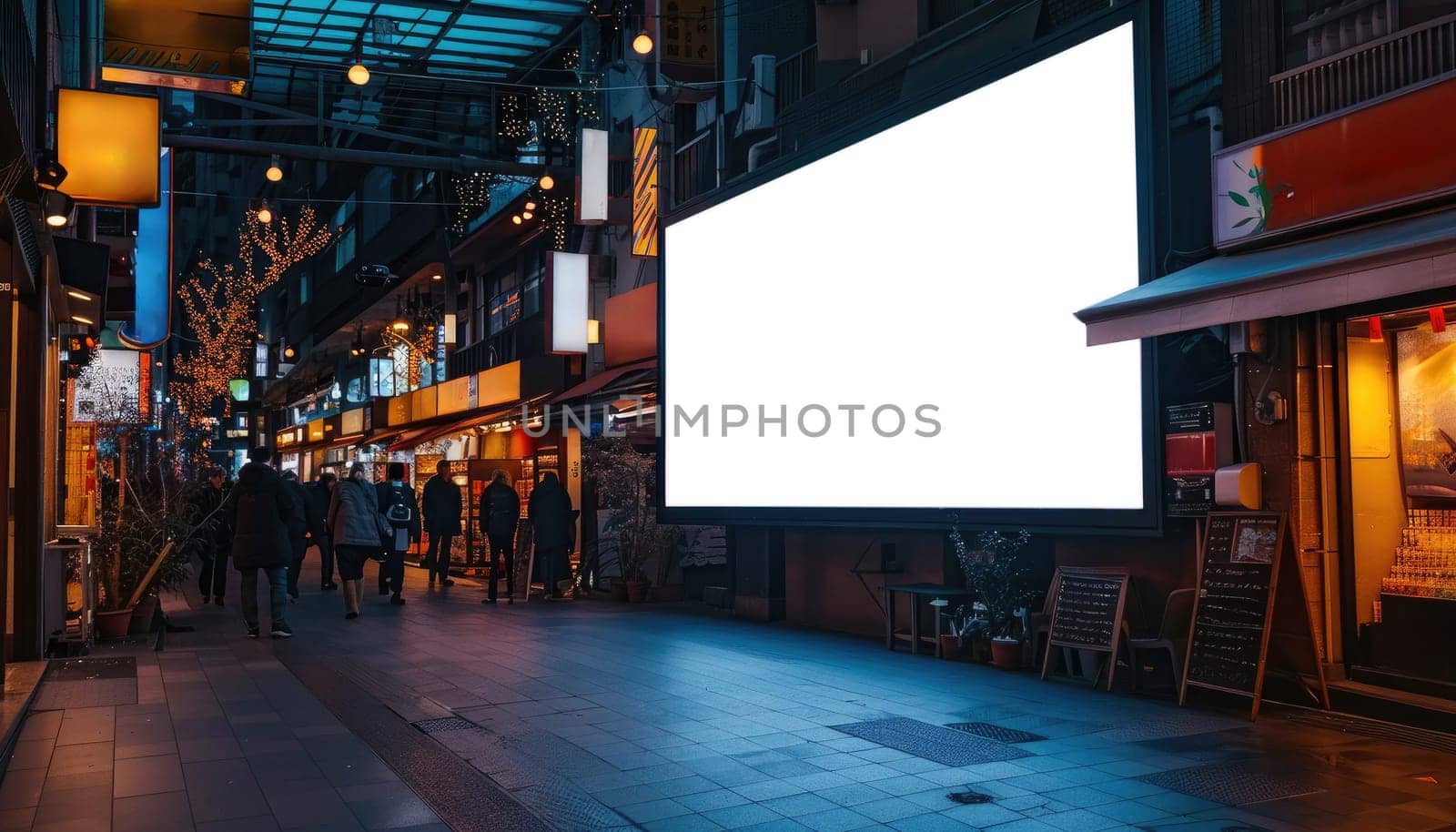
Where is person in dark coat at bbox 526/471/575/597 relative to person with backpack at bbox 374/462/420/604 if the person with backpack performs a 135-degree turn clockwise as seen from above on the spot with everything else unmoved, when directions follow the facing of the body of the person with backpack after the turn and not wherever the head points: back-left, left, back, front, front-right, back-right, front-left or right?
front

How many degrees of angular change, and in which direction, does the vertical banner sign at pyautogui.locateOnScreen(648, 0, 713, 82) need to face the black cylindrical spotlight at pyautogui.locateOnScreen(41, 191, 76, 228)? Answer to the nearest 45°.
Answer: approximately 45° to its right

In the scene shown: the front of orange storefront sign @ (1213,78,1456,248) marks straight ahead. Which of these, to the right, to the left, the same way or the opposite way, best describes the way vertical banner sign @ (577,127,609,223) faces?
to the left

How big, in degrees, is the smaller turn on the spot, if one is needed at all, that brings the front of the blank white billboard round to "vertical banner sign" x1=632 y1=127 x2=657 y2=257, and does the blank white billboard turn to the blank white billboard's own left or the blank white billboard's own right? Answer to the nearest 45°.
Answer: approximately 90° to the blank white billboard's own right

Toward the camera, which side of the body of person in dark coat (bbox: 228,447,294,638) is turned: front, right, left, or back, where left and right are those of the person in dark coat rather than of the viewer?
back

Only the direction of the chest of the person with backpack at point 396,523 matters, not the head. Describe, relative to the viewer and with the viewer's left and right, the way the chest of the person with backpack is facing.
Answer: facing away from the viewer

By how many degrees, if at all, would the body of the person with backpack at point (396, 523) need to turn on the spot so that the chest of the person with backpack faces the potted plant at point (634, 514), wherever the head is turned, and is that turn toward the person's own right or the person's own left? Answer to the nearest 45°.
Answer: approximately 135° to the person's own right

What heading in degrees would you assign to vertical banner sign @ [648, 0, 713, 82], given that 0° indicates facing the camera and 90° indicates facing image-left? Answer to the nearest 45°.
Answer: approximately 0°

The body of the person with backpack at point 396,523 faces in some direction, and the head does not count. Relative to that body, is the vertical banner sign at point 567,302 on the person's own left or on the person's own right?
on the person's own right

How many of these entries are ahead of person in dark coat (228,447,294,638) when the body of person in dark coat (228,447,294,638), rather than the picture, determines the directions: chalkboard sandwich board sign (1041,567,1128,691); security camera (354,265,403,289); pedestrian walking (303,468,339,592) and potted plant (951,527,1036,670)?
2
